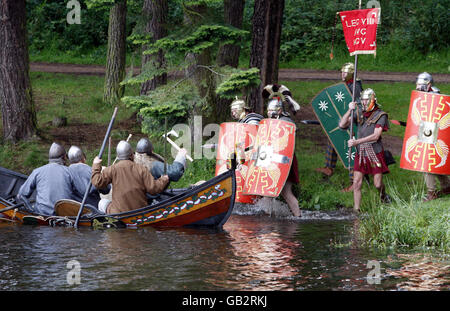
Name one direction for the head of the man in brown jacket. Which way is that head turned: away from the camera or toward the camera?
away from the camera

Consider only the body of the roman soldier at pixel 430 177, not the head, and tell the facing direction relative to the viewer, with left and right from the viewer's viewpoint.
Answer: facing the viewer and to the left of the viewer

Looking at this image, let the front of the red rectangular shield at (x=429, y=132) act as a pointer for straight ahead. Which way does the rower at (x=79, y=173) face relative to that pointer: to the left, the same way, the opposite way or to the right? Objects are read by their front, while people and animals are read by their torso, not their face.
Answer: the opposite way

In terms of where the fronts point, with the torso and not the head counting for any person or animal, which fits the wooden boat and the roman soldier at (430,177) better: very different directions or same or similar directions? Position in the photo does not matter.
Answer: very different directions

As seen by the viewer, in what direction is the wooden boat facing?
to the viewer's right

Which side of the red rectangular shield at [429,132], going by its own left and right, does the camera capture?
front

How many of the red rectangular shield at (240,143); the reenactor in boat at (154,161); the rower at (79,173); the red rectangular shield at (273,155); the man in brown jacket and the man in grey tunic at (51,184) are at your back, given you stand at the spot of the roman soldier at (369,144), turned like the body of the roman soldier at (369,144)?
0

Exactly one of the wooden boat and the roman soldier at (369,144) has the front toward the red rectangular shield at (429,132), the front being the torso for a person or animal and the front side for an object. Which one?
the wooden boat

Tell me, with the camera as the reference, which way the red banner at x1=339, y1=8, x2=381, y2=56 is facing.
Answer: facing the viewer

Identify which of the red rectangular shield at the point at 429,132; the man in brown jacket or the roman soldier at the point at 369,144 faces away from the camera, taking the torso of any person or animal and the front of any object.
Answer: the man in brown jacket

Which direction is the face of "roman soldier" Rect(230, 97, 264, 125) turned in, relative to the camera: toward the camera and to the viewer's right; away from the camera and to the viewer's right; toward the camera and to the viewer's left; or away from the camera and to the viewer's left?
toward the camera and to the viewer's left

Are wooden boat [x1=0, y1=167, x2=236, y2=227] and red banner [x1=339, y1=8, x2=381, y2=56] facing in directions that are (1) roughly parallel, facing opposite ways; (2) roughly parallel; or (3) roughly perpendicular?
roughly perpendicular

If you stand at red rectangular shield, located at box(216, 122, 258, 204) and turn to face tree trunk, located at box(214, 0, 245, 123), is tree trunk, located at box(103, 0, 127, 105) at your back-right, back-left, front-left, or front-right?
front-left

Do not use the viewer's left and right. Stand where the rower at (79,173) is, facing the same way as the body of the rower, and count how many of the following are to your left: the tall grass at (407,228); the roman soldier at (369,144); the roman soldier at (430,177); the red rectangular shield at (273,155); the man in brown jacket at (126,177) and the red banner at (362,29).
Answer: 0

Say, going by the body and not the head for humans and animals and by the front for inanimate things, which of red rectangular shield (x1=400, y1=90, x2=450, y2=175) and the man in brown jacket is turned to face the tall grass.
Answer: the red rectangular shield

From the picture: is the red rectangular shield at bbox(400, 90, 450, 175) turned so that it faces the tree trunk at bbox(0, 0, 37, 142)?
no
